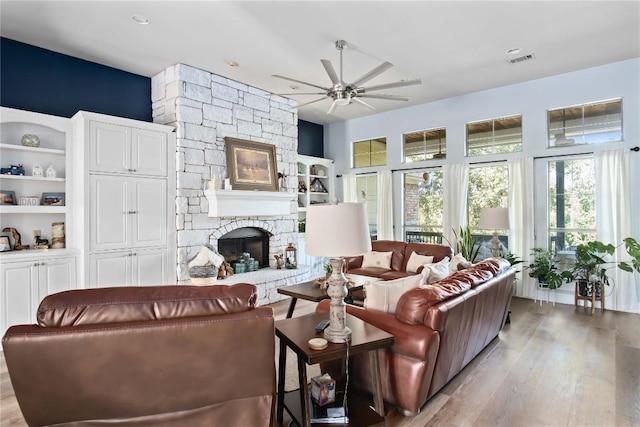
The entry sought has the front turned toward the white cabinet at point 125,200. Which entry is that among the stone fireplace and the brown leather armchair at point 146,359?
the brown leather armchair

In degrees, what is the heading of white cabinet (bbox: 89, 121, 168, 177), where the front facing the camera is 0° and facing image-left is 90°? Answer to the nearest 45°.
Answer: approximately 315°

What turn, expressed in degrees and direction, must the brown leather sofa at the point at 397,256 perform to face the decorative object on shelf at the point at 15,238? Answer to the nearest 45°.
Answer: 0° — it already faces it

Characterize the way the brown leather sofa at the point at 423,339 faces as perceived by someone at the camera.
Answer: facing away from the viewer and to the left of the viewer

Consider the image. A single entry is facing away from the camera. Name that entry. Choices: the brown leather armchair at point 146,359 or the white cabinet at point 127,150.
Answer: the brown leather armchair

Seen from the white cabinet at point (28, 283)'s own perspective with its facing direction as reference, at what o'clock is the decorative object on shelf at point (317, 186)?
The decorative object on shelf is roughly at 10 o'clock from the white cabinet.

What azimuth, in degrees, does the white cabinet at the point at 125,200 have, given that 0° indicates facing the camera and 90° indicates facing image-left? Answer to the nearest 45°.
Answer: approximately 315°

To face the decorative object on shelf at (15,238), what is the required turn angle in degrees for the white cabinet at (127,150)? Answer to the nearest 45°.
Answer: approximately 135° to its right

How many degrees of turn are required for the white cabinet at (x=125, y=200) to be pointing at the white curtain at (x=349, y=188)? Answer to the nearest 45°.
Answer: approximately 45° to its left

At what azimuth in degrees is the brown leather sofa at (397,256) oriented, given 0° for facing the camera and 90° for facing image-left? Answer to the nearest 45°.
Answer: approximately 45°

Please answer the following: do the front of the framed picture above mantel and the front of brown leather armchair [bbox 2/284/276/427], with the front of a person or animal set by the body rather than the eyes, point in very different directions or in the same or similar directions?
very different directions

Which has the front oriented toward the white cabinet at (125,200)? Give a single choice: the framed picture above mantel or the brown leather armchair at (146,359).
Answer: the brown leather armchair
